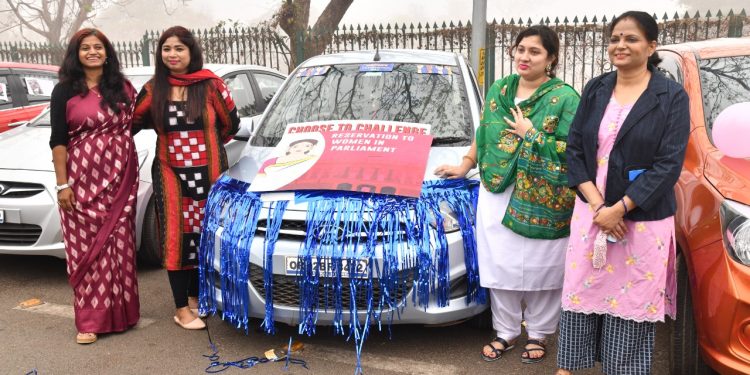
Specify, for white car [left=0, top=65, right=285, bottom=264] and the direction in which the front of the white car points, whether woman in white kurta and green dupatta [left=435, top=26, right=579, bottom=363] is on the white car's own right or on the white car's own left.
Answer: on the white car's own left

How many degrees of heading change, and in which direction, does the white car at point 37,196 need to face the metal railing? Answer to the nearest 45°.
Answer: approximately 180°

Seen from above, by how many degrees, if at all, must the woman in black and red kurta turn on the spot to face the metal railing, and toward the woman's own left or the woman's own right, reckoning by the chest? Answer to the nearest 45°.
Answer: approximately 135° to the woman's own left

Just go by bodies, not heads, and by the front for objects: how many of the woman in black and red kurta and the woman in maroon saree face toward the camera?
2

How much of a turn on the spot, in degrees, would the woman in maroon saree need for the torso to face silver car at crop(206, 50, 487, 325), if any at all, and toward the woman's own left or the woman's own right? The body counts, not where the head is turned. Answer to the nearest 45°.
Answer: approximately 90° to the woman's own left

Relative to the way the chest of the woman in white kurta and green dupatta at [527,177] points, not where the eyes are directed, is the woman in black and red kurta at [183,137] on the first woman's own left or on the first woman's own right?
on the first woman's own right

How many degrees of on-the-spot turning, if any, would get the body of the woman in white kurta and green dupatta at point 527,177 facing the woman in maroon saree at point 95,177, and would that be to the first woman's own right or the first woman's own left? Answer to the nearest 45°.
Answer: approximately 45° to the first woman's own right

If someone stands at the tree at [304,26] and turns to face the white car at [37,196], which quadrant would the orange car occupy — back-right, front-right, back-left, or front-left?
front-left

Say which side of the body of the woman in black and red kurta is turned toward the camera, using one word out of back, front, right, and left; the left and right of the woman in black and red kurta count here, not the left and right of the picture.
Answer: front

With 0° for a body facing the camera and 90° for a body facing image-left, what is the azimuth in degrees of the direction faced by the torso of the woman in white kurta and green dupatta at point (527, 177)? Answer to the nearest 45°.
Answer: approximately 45°

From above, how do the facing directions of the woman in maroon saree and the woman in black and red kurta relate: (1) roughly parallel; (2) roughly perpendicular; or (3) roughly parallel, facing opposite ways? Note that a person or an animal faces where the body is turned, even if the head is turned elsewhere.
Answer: roughly parallel

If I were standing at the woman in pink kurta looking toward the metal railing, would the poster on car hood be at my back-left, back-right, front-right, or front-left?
front-left

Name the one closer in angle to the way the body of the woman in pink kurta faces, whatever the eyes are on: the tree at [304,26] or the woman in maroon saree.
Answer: the woman in maroon saree
